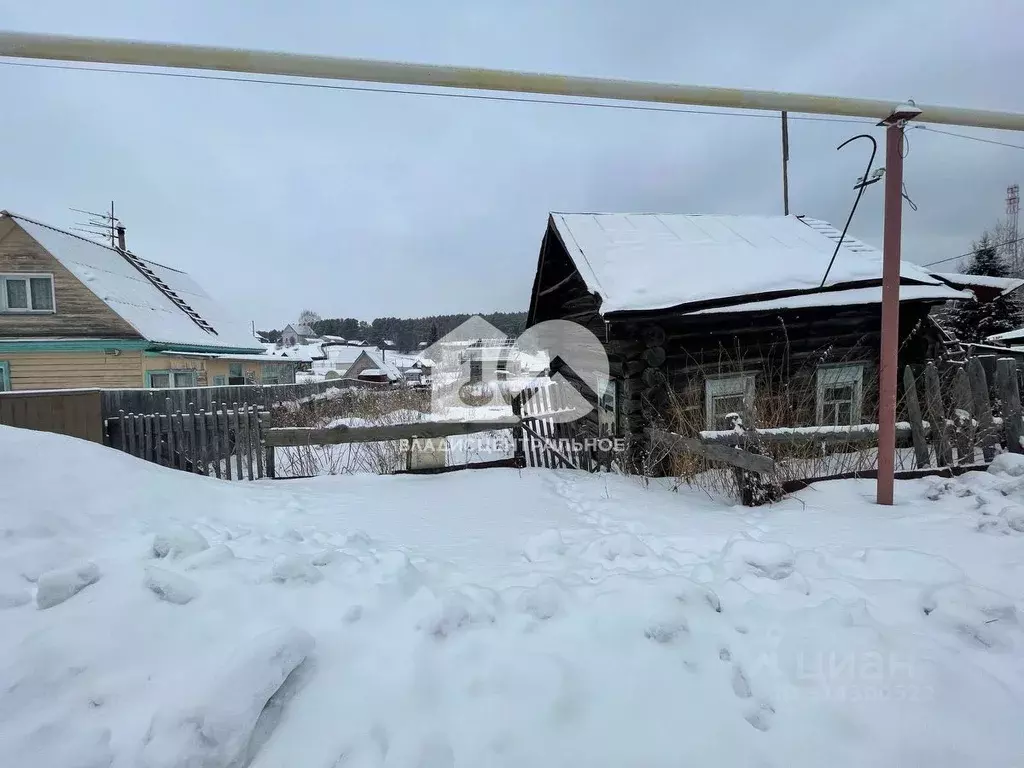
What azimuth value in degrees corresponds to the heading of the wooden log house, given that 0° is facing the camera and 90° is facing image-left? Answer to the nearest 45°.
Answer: approximately 0°

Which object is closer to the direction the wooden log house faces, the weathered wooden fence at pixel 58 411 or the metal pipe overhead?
the metal pipe overhead

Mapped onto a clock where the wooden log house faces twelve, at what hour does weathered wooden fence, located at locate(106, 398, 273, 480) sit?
The weathered wooden fence is roughly at 2 o'clock from the wooden log house.

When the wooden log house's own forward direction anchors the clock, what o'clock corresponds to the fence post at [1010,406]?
The fence post is roughly at 10 o'clock from the wooden log house.

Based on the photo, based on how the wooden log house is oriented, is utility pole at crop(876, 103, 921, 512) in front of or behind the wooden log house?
in front

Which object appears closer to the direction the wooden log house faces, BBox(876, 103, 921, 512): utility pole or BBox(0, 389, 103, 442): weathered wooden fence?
the utility pole

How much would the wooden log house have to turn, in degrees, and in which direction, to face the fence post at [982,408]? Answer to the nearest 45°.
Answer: approximately 45° to its left

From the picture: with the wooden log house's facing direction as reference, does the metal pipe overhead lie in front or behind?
in front

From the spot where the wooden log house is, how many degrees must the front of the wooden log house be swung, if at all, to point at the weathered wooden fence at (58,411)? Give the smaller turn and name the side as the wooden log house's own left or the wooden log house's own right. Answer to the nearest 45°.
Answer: approximately 45° to the wooden log house's own right
